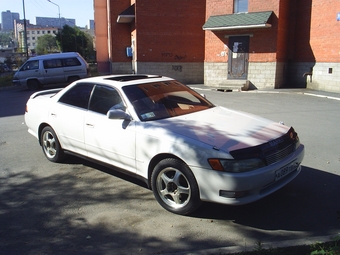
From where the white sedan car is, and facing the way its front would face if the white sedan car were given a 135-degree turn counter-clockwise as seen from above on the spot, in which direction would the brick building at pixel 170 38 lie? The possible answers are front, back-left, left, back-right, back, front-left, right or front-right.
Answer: front

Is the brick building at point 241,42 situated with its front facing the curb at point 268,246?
yes

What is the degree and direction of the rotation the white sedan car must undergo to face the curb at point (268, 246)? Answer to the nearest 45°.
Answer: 0° — it already faces it

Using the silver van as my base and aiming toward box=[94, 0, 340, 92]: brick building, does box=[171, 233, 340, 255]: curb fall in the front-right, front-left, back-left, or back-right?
front-right

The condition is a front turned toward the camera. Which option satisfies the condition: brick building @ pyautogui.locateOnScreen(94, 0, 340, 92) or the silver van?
the brick building

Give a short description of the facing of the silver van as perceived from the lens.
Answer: facing to the left of the viewer

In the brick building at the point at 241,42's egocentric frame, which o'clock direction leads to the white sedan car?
The white sedan car is roughly at 12 o'clock from the brick building.

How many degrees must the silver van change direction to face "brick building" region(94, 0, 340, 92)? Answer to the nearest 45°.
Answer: approximately 180°

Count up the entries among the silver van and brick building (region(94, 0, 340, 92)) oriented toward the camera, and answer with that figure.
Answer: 1

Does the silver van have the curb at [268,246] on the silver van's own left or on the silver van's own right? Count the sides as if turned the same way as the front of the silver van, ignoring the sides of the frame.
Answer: on the silver van's own left

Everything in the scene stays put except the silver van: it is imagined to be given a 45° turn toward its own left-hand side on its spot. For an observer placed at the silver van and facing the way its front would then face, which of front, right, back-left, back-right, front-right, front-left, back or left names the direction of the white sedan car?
front-left

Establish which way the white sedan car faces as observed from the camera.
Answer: facing the viewer and to the right of the viewer

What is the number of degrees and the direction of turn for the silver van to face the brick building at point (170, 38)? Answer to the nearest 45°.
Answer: approximately 180°

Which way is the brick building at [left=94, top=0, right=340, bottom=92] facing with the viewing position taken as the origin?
facing the viewer
